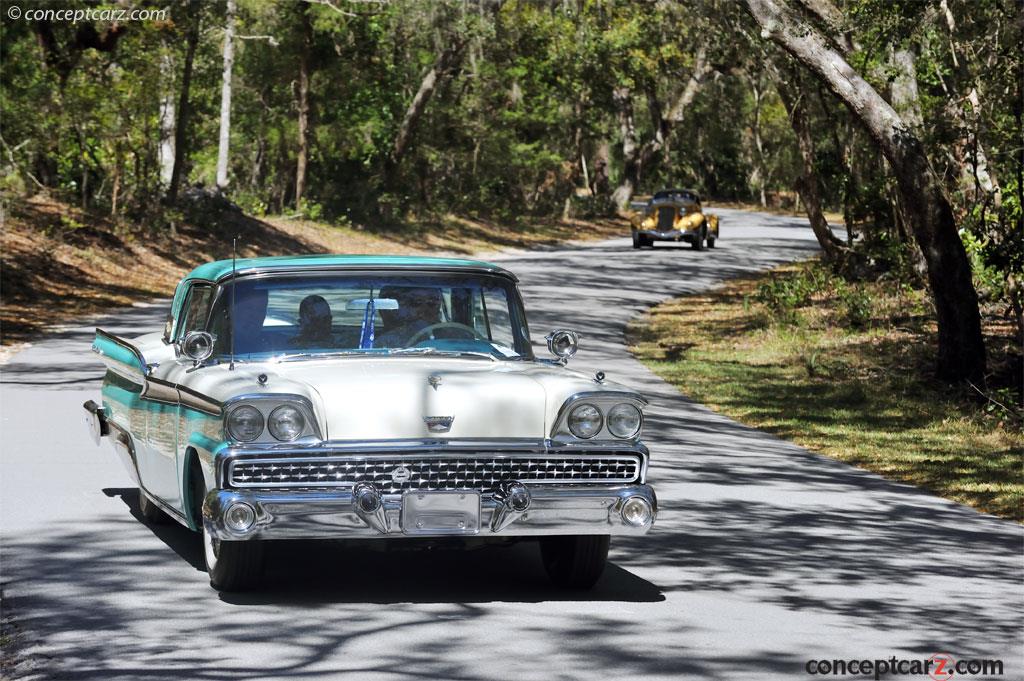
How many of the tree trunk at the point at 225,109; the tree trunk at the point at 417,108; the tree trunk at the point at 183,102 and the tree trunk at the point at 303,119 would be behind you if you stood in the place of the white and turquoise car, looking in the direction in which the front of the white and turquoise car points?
4

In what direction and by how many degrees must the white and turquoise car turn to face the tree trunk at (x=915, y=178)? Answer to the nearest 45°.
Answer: approximately 135° to its left

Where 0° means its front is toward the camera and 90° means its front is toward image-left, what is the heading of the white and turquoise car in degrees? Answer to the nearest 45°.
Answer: approximately 0°

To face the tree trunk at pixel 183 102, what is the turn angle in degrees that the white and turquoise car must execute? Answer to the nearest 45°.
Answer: approximately 180°

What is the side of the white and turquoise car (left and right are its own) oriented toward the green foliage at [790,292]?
back

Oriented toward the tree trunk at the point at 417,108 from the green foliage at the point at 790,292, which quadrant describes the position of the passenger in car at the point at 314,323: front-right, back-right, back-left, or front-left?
back-left

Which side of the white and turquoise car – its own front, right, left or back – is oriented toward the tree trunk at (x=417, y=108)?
back

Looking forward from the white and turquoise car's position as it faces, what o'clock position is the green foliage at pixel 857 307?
The green foliage is roughly at 7 o'clock from the white and turquoise car.

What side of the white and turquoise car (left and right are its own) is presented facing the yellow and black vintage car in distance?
back

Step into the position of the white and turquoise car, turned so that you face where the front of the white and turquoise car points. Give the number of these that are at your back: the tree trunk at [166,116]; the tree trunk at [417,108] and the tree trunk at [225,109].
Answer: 3

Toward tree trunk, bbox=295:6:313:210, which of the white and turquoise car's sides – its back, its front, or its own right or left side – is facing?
back

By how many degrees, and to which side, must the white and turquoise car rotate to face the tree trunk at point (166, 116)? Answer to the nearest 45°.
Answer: approximately 180°
